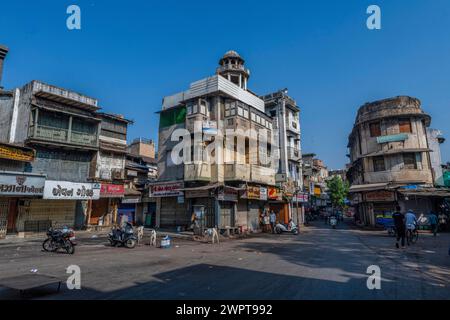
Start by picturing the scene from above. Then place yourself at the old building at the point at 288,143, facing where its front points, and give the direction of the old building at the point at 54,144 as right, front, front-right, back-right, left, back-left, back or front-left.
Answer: right

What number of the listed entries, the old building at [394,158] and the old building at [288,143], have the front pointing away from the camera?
0

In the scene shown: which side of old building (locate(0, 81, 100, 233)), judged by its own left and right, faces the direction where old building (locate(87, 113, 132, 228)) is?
left

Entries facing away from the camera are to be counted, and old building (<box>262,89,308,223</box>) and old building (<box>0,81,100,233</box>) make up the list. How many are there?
0

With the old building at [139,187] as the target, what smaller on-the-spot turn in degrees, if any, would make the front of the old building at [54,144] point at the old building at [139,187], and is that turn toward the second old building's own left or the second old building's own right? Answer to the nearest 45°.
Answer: approximately 90° to the second old building's own left

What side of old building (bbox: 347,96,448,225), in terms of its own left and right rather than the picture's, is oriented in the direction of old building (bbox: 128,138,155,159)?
right

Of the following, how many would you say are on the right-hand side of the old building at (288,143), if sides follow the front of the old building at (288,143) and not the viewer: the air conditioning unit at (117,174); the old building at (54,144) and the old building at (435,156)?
2

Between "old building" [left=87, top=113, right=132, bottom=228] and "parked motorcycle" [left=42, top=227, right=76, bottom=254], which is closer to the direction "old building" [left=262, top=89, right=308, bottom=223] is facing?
the parked motorcycle

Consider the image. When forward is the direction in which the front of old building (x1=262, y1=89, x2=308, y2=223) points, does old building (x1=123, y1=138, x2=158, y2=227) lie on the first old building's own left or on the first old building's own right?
on the first old building's own right

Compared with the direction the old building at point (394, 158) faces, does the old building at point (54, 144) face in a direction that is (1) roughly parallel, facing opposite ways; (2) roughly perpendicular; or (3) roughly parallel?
roughly perpendicular

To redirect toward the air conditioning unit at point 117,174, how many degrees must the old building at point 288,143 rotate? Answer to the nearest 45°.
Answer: approximately 90° to its right

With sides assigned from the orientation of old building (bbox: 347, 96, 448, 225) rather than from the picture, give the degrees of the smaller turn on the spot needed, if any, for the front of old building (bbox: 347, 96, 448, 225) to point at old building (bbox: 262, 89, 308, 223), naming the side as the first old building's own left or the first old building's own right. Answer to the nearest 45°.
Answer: approximately 90° to the first old building's own right

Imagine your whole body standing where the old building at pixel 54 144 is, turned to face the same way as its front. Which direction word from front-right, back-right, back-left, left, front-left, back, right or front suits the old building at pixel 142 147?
left
